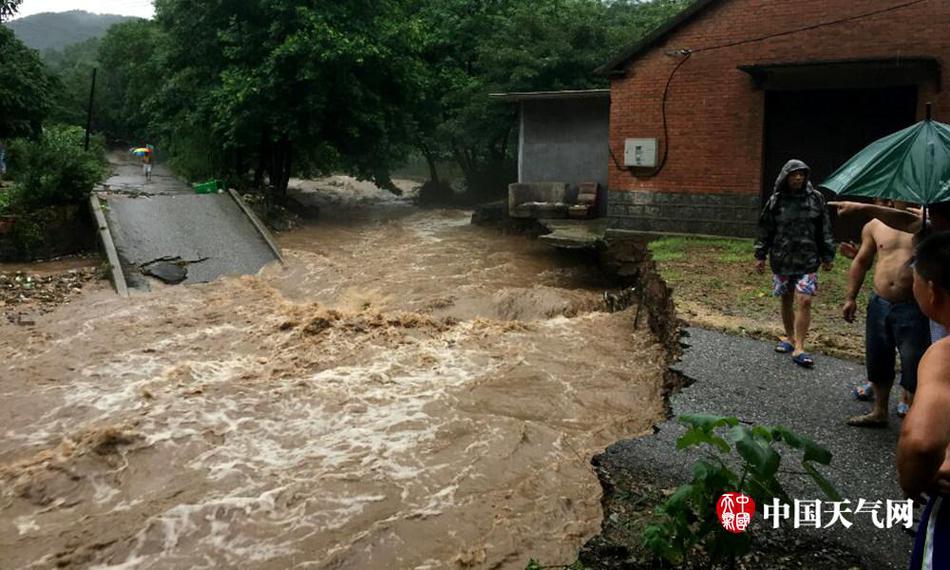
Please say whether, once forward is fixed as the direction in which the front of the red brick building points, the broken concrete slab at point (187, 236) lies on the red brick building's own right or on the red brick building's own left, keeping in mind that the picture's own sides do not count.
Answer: on the red brick building's own right

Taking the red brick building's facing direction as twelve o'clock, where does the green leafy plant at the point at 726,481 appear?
The green leafy plant is roughly at 12 o'clock from the red brick building.

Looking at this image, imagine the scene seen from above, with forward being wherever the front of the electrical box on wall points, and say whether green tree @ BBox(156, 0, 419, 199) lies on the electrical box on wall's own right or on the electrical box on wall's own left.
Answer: on the electrical box on wall's own right

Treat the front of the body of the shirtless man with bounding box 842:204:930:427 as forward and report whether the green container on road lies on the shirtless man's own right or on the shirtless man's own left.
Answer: on the shirtless man's own right
